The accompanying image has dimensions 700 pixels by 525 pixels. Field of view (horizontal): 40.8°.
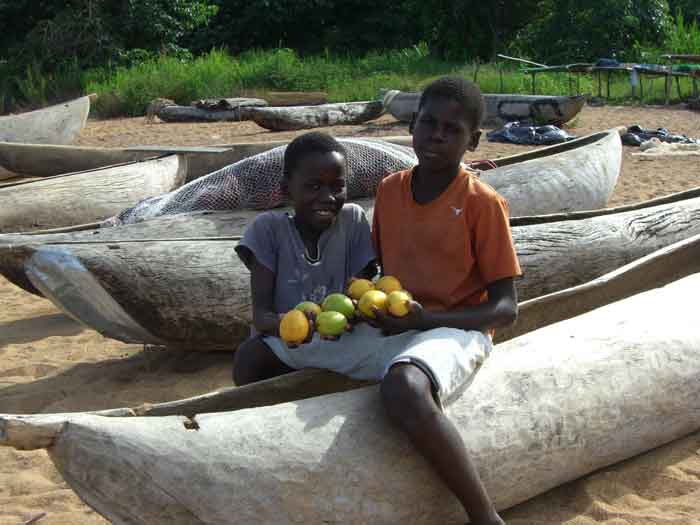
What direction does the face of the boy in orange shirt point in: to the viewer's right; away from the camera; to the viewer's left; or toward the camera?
toward the camera

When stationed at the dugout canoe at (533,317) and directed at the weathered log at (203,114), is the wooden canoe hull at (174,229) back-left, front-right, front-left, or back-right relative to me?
front-left

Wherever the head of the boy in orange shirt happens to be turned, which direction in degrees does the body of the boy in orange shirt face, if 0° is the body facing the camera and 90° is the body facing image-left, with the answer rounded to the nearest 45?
approximately 45°

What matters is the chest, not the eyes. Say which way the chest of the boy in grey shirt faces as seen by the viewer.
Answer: toward the camera

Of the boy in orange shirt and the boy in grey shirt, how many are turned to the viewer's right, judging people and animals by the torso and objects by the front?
0

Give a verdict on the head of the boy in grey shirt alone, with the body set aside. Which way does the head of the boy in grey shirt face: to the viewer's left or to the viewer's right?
to the viewer's right

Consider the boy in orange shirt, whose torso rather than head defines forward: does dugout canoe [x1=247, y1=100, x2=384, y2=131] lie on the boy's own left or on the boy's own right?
on the boy's own right
